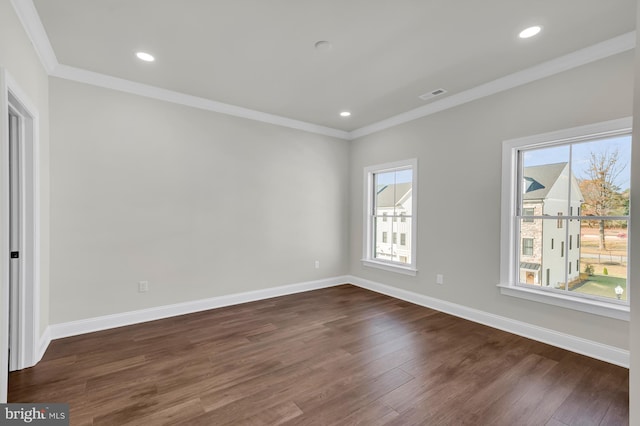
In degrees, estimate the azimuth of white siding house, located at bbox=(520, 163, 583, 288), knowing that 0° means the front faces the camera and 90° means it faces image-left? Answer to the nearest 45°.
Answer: approximately 45°

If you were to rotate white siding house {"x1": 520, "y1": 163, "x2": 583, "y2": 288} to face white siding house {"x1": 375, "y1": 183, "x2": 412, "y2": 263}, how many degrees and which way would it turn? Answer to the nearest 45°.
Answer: approximately 45° to its right
